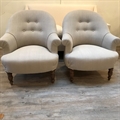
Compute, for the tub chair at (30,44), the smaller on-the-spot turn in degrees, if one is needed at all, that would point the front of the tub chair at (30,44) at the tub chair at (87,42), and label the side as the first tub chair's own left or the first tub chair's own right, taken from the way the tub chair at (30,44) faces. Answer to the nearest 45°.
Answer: approximately 90° to the first tub chair's own left

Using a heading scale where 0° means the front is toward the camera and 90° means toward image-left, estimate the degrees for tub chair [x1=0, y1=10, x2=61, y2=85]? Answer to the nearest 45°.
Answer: approximately 0°
